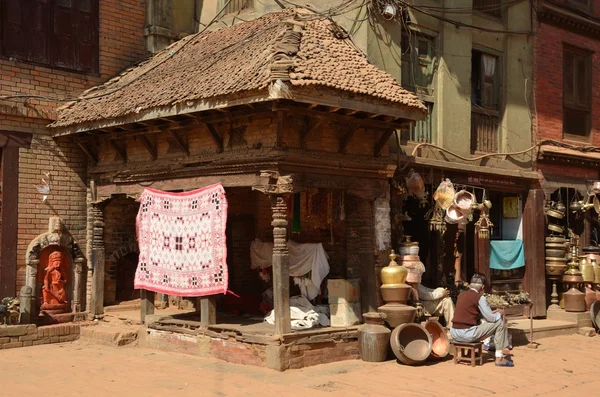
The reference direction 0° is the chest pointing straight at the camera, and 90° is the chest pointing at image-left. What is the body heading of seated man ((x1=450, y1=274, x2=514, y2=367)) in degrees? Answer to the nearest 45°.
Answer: approximately 225°

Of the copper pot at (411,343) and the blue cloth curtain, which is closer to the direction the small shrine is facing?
the copper pot

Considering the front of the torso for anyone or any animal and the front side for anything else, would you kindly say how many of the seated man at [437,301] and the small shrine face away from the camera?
0

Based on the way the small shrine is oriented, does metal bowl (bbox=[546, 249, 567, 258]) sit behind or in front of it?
in front

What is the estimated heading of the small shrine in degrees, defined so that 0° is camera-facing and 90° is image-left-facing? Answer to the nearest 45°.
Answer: approximately 315°

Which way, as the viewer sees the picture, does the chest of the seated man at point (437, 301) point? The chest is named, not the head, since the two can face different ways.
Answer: to the viewer's right

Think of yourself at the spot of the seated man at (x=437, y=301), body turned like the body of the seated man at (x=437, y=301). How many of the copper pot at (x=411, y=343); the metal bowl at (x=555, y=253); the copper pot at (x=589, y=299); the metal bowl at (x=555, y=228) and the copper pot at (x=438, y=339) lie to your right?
2

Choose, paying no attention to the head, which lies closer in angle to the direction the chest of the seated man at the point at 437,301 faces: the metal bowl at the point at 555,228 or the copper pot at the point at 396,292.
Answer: the metal bowl
